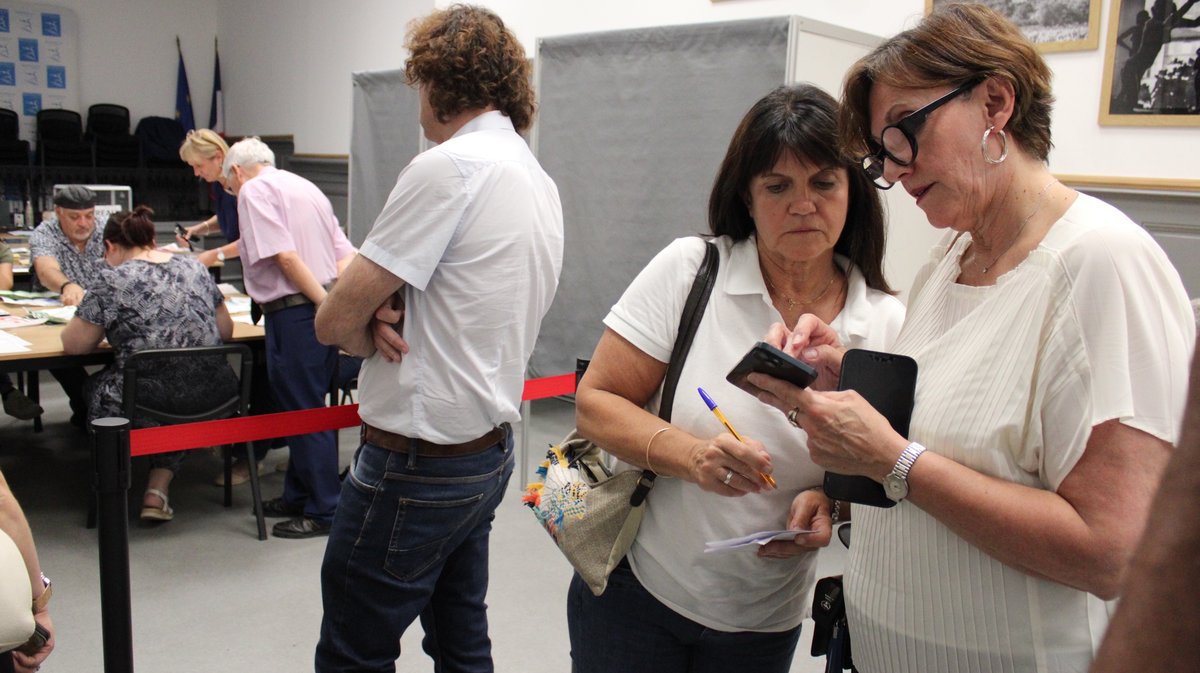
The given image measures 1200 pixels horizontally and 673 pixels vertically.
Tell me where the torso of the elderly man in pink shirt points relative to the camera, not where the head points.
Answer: to the viewer's left

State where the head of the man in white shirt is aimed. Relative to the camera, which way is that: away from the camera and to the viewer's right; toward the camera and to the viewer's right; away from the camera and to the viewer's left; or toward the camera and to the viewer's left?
away from the camera and to the viewer's left

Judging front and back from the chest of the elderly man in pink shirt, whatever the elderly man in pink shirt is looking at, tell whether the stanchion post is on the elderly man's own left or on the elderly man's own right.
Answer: on the elderly man's own left

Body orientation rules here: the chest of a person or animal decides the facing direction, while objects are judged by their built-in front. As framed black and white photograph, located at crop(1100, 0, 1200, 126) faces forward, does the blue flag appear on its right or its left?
on its right

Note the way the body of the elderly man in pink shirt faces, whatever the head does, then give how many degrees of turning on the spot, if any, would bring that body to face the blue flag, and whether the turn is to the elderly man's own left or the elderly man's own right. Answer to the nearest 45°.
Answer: approximately 90° to the elderly man's own right

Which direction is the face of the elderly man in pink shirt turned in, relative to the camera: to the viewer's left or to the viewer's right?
to the viewer's left

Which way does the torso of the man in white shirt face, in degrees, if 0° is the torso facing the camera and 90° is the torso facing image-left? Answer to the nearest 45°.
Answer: approximately 135°

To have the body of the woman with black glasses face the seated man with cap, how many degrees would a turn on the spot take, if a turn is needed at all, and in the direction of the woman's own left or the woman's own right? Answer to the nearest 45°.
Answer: approximately 90° to the woman's own right

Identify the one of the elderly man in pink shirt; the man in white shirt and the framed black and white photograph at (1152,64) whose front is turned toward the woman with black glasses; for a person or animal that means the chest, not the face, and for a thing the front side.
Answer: the framed black and white photograph

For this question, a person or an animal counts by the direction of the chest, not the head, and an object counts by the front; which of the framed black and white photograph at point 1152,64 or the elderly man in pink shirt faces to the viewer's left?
the elderly man in pink shirt

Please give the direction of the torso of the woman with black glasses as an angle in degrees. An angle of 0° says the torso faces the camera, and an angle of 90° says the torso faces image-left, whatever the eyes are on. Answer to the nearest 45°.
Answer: approximately 45°
